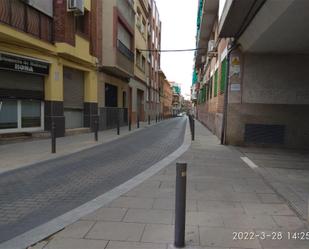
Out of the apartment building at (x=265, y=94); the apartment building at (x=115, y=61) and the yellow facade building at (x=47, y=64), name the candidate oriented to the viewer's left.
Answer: the apartment building at (x=265, y=94)

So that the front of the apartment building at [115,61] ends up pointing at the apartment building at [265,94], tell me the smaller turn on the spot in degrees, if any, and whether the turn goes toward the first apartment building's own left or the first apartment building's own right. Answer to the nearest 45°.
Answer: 0° — it already faces it

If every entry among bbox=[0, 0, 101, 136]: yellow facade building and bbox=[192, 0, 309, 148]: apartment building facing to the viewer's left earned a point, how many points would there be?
1

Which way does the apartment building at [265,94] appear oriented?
to the viewer's left

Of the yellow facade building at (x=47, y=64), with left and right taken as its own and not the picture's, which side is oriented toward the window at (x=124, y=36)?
left

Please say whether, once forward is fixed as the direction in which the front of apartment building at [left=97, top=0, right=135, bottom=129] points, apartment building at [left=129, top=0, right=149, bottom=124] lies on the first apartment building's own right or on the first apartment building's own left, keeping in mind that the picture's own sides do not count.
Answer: on the first apartment building's own left

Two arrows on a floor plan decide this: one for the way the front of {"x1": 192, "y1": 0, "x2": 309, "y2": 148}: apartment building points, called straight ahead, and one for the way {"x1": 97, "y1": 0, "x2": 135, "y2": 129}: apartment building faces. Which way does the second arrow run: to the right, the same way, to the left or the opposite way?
the opposite way

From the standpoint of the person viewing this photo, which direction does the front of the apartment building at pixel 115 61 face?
facing the viewer and to the right of the viewer

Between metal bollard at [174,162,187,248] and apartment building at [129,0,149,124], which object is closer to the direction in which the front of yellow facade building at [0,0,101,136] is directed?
the metal bollard

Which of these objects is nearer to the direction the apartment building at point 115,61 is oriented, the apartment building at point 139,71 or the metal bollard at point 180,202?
the metal bollard

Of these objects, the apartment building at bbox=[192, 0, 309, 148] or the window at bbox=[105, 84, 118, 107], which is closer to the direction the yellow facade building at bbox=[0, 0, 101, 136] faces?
the apartment building

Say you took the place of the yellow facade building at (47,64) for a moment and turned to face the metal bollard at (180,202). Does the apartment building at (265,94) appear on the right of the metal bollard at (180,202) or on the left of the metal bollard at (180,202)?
left
